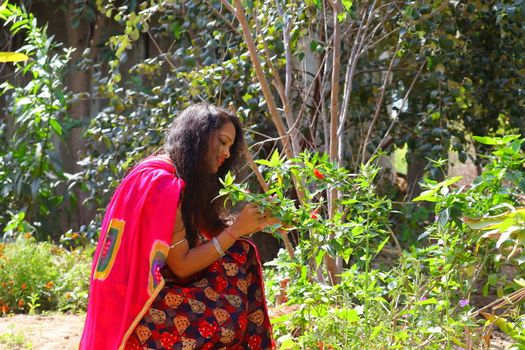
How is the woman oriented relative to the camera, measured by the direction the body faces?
to the viewer's right

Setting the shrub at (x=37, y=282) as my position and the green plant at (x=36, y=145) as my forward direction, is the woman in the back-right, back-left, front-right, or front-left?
back-right

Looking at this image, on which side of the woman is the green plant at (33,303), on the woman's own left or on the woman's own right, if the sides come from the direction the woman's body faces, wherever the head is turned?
on the woman's own left
